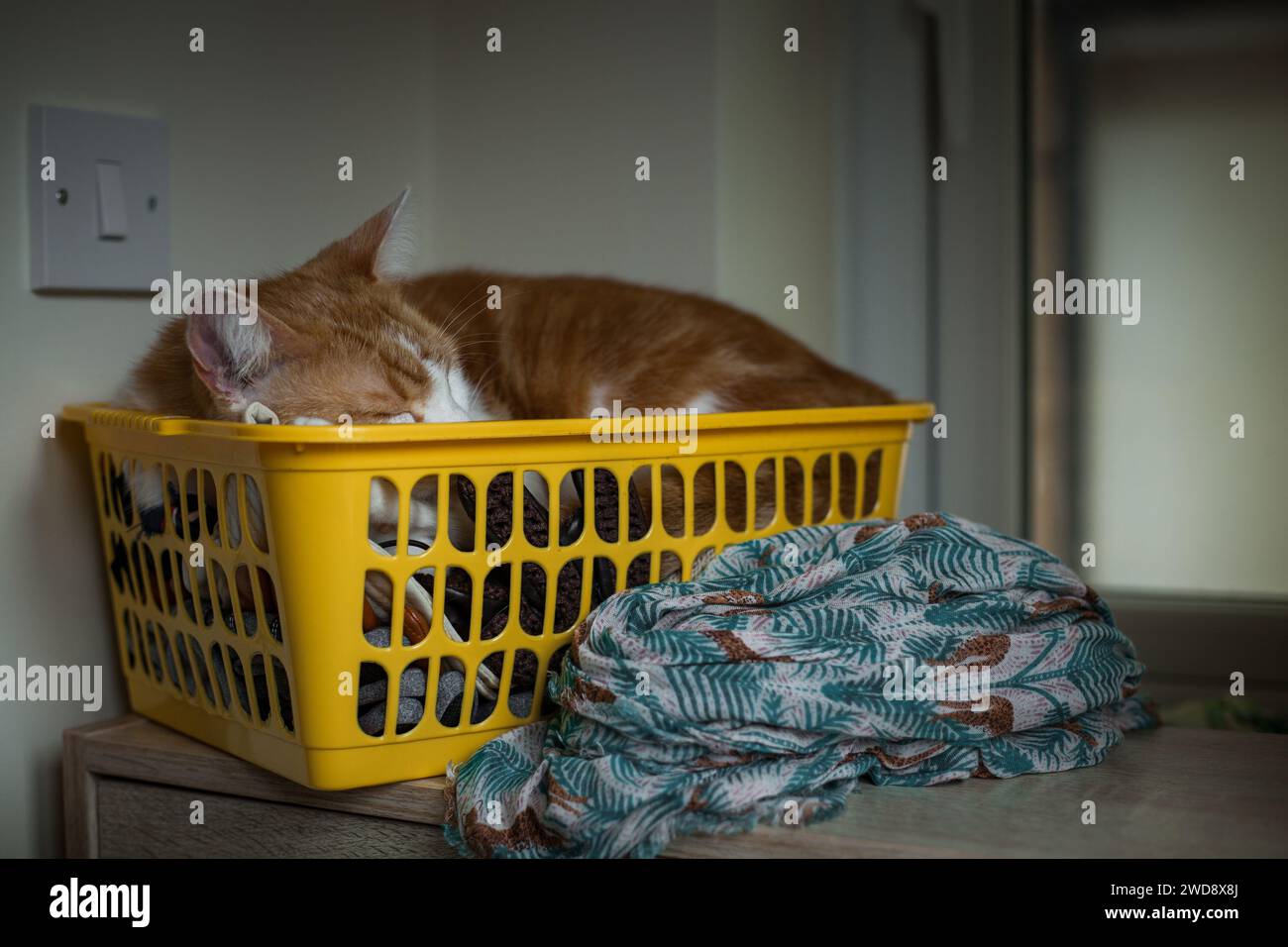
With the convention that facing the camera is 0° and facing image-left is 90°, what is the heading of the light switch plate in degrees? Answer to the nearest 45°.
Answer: approximately 315°

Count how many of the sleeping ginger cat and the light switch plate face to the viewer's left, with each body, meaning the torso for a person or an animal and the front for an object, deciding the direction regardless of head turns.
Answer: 1

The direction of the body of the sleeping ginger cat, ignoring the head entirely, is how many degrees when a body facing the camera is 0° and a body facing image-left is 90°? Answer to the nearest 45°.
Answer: approximately 90°

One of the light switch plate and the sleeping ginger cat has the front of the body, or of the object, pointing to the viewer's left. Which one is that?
the sleeping ginger cat
